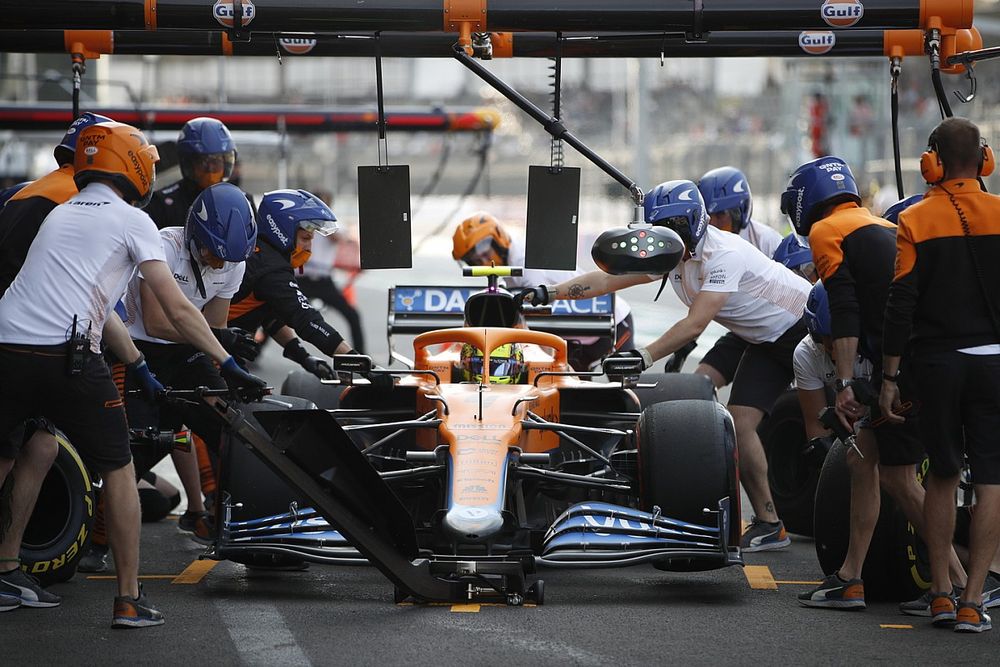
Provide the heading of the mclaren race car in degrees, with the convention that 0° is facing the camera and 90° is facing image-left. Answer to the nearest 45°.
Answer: approximately 0°
